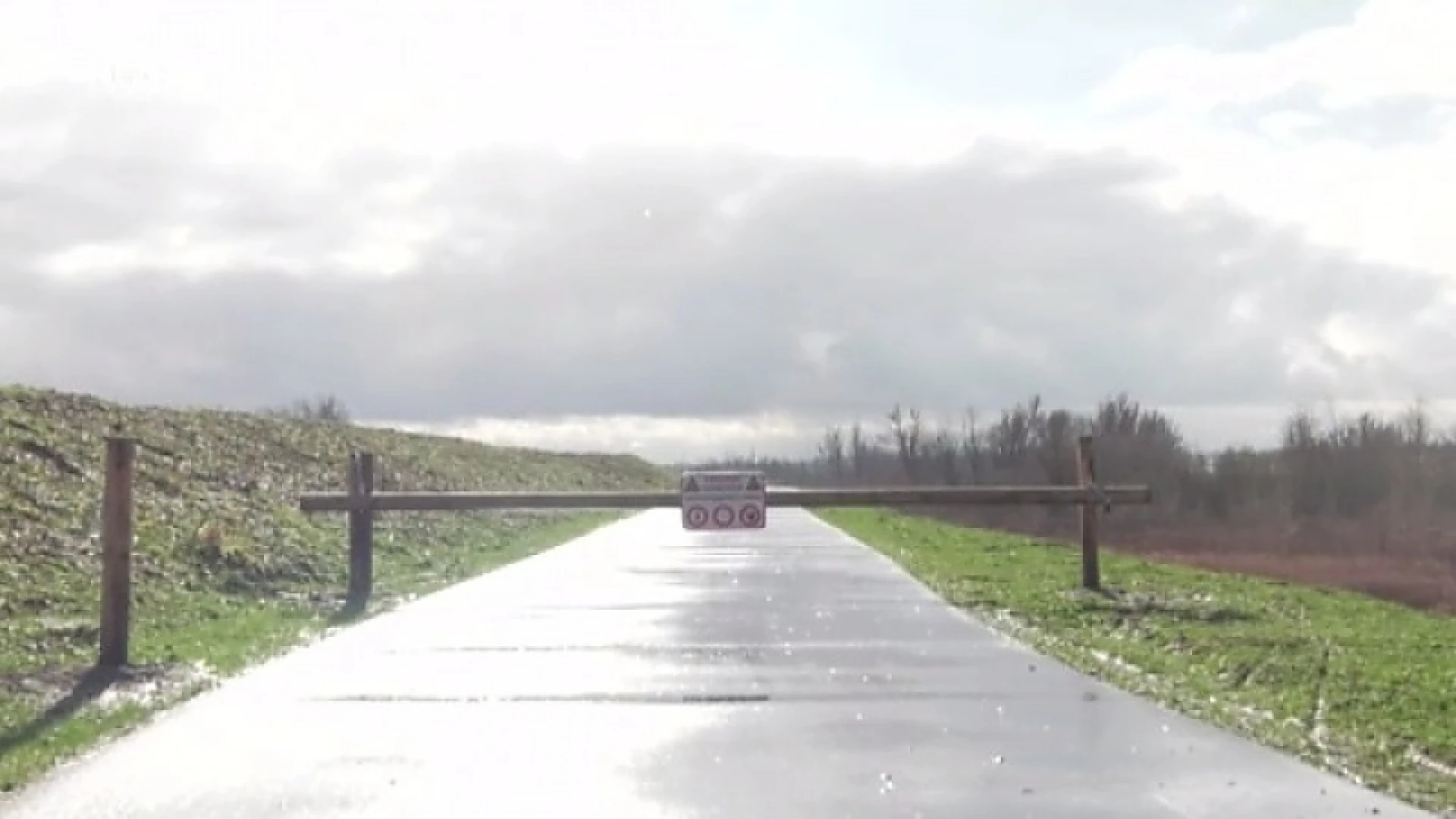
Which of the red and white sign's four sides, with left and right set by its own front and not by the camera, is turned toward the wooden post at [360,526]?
right

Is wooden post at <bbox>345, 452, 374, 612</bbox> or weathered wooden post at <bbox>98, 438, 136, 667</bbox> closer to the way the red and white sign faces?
the weathered wooden post

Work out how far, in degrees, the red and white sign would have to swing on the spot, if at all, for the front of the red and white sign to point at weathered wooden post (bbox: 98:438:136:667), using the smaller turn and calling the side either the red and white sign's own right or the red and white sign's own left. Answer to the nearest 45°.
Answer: approximately 45° to the red and white sign's own right

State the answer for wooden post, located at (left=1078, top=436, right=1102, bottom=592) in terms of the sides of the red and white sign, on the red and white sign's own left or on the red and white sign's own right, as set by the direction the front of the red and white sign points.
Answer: on the red and white sign's own left

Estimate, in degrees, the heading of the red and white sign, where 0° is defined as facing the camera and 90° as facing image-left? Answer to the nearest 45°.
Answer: approximately 0°

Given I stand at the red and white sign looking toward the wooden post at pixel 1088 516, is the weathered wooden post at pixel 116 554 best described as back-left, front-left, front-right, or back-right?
back-right

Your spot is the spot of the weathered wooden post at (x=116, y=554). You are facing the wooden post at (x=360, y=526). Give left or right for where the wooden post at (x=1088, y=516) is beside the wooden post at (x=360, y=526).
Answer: right

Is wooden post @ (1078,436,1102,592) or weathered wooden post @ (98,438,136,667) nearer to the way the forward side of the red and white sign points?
the weathered wooden post
